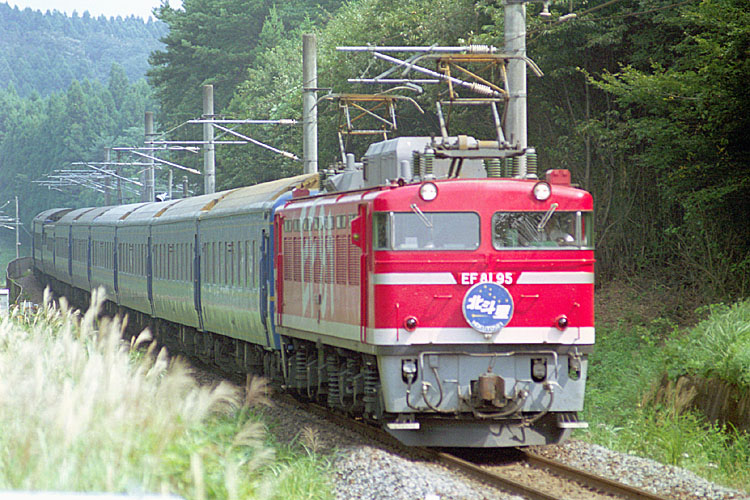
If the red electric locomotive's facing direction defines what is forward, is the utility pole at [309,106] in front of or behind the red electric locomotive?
behind

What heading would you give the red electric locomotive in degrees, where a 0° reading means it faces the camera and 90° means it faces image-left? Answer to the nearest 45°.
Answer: approximately 0°
